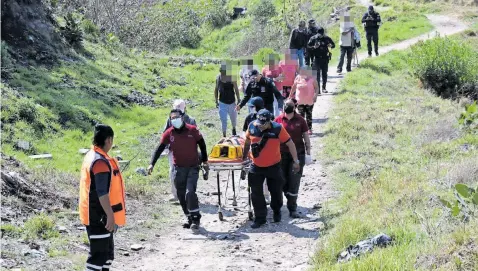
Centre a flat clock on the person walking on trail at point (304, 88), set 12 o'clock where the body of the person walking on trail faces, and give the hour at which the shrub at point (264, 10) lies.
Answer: The shrub is roughly at 6 o'clock from the person walking on trail.

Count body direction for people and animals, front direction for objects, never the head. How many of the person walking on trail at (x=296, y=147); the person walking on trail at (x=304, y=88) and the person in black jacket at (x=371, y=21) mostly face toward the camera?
3

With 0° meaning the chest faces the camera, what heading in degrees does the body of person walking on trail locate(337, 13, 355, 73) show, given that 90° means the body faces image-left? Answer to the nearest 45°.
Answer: approximately 0°

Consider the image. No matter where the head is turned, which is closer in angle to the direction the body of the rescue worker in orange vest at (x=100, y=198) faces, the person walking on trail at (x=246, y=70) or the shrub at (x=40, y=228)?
the person walking on trail

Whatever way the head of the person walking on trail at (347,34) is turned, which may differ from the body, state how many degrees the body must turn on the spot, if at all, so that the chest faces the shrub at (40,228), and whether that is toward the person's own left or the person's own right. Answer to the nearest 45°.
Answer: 0° — they already face it

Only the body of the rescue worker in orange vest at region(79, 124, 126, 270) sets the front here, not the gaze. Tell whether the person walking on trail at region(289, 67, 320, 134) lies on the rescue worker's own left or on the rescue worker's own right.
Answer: on the rescue worker's own left

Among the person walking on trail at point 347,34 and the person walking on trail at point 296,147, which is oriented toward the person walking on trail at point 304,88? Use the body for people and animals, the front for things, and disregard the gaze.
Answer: the person walking on trail at point 347,34

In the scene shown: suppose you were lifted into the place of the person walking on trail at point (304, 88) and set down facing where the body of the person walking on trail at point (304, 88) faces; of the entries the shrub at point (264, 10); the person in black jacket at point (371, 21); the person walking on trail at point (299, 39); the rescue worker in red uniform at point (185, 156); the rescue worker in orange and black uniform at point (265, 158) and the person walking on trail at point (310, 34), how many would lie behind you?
4

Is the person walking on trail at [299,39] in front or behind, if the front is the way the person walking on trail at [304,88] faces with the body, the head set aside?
behind

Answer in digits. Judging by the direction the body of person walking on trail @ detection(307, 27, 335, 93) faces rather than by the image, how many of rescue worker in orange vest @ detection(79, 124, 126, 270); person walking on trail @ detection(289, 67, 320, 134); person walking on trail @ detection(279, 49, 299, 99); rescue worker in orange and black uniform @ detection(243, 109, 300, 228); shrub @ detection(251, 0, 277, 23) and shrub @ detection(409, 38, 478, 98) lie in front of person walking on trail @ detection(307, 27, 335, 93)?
4

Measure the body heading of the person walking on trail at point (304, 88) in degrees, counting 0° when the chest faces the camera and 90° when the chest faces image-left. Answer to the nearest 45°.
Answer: approximately 0°
